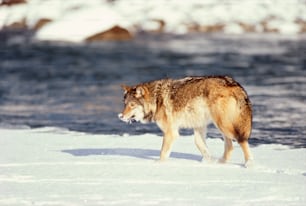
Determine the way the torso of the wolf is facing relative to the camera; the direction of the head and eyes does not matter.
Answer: to the viewer's left
